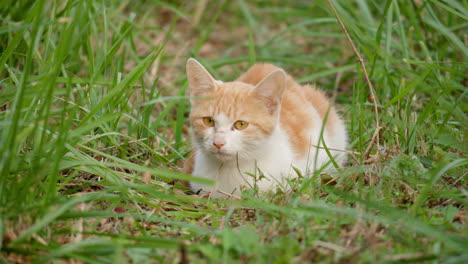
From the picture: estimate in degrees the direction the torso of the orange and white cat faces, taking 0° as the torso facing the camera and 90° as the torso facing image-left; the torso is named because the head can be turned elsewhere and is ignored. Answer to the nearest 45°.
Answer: approximately 45°
